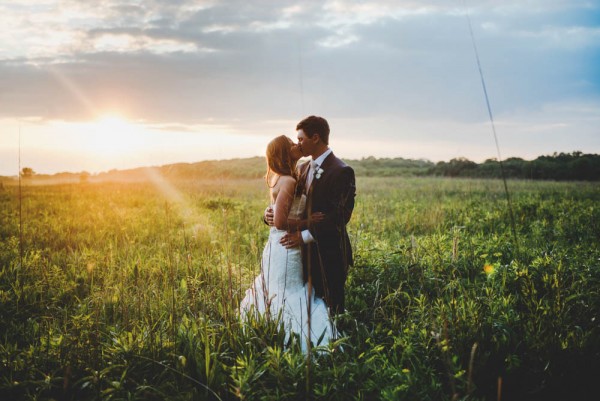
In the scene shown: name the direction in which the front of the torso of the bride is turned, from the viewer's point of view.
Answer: to the viewer's right
